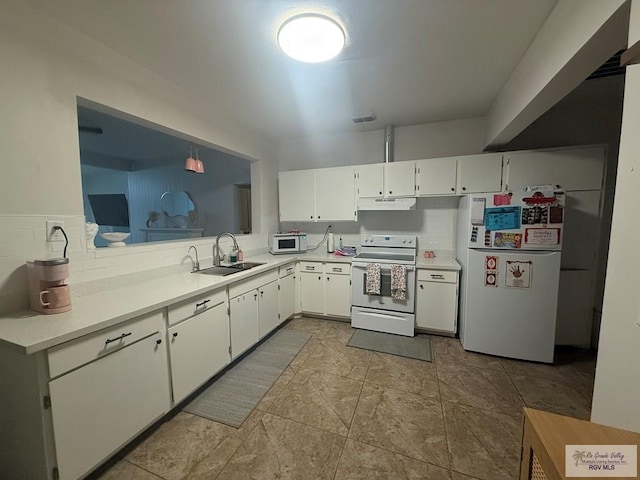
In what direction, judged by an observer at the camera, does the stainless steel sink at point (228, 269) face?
facing the viewer and to the right of the viewer

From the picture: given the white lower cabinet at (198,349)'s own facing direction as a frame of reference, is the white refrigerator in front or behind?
in front

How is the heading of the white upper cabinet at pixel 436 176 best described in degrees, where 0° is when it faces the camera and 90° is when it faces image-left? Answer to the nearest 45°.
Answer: approximately 0°

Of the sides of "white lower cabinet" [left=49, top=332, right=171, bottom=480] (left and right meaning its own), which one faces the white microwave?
left

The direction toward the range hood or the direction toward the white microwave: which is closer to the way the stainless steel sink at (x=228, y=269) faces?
the range hood

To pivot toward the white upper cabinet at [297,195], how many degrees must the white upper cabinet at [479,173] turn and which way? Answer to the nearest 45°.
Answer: approximately 90° to its right

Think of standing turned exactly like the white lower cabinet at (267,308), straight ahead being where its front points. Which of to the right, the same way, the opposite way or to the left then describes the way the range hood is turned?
to the right
